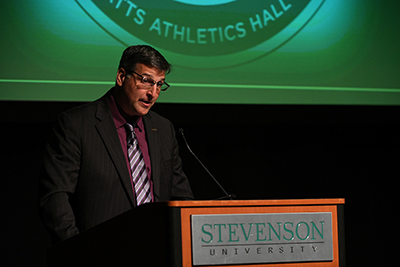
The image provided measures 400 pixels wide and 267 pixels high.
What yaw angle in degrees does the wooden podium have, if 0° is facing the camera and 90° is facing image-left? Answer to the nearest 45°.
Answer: approximately 315°

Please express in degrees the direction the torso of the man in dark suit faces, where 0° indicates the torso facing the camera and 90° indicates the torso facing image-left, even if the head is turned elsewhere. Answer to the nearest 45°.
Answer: approximately 315°
